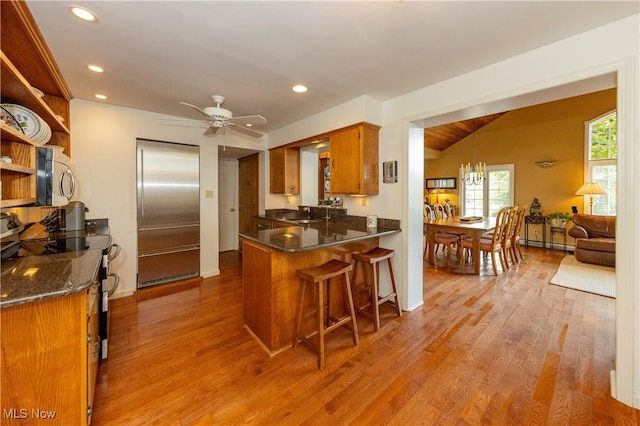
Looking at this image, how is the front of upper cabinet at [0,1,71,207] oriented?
to the viewer's right

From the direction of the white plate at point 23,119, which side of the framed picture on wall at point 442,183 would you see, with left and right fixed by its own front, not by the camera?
front

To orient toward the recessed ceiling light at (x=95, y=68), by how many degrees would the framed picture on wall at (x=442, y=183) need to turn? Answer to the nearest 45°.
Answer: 0° — it already faces it

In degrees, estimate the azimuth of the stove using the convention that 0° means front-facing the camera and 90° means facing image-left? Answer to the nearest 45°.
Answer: approximately 270°

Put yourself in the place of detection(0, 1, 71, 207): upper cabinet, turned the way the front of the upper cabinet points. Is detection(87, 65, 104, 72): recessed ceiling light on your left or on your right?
on your left

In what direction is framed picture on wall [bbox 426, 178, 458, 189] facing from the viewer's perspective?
toward the camera

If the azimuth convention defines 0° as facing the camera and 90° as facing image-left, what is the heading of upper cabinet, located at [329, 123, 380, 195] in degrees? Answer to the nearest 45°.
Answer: approximately 45°

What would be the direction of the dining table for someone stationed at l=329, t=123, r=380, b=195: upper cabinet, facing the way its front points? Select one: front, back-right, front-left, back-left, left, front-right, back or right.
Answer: back

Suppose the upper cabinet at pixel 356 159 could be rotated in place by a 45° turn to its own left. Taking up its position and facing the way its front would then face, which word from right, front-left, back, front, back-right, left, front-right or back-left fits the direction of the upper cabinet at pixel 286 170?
back-right

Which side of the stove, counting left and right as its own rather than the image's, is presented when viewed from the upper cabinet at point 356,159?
front

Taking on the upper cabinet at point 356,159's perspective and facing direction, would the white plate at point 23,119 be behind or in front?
in front
